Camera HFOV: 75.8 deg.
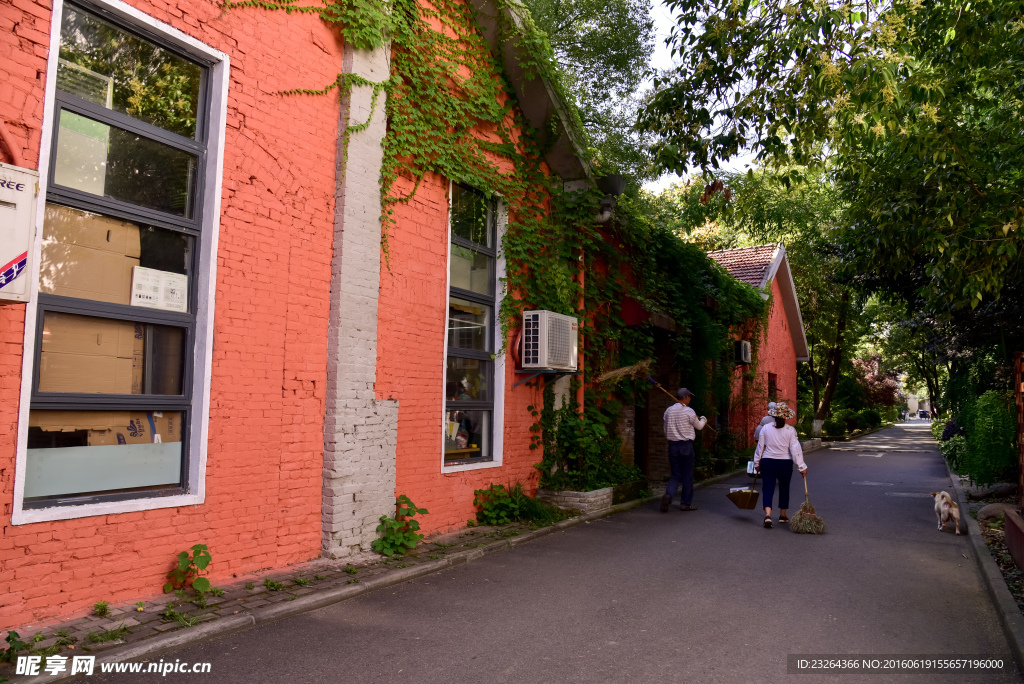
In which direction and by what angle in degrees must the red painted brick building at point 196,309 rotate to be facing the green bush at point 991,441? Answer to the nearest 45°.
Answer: approximately 45° to its left

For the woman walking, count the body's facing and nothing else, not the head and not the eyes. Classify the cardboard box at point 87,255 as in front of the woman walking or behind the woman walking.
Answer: behind

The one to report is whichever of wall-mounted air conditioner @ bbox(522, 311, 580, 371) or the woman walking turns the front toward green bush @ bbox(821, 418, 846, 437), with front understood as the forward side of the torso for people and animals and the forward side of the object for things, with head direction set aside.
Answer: the woman walking

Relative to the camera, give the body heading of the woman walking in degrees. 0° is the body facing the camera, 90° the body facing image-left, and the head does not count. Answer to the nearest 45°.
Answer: approximately 180°

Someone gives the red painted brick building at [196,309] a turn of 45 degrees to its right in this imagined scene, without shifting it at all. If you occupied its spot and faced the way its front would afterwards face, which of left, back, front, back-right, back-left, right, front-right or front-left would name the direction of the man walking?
back-left

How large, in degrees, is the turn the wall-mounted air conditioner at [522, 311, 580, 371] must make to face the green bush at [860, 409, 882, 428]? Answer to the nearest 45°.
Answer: approximately 90° to its left

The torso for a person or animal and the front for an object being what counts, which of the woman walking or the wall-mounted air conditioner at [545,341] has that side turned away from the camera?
the woman walking

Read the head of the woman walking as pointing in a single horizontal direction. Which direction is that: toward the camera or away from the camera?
away from the camera

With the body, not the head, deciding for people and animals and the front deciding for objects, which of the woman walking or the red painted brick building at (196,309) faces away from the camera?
the woman walking

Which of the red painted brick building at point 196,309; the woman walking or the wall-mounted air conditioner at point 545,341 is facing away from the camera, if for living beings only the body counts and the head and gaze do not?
the woman walking

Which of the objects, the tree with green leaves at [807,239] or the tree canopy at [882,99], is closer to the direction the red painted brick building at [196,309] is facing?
the tree canopy

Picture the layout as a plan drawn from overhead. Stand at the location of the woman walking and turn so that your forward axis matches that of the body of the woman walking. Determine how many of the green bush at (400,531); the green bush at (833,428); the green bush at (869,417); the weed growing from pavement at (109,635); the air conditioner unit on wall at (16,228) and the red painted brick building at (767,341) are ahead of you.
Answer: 3

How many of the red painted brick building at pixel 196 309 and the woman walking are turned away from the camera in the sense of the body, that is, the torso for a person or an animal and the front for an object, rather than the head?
1

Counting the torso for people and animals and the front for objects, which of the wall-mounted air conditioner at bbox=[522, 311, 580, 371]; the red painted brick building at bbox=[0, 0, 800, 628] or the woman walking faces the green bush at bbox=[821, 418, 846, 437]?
the woman walking

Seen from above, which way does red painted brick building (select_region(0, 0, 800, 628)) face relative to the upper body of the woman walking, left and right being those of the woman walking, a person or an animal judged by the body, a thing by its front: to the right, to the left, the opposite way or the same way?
to the right

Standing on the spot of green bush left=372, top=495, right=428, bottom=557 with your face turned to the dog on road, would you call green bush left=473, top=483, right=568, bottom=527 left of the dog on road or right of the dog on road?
left

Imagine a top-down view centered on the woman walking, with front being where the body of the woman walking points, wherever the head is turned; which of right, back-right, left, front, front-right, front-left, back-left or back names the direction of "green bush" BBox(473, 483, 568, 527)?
back-left
